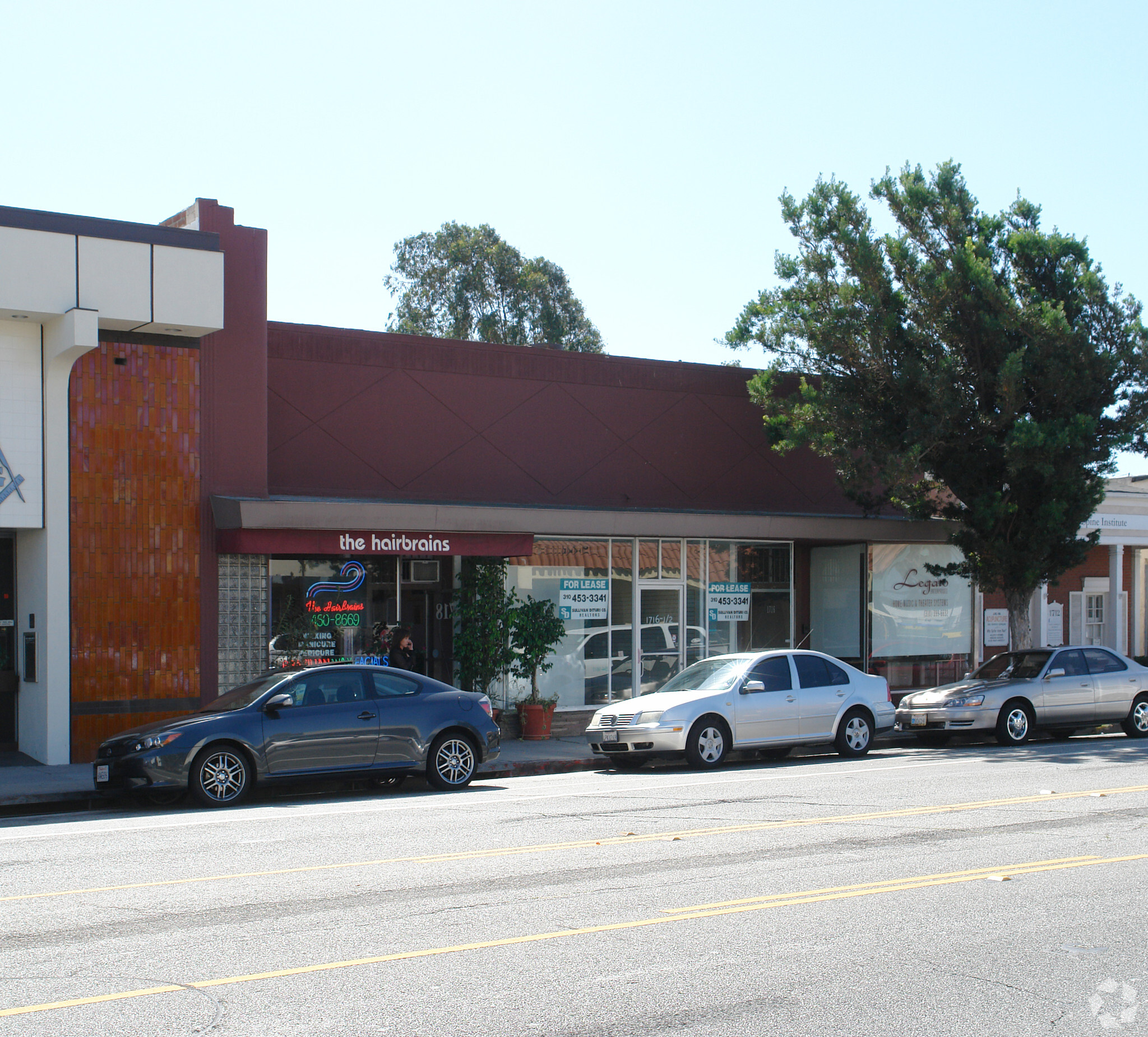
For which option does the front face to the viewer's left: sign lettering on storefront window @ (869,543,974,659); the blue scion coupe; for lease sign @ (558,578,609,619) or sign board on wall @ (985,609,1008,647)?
the blue scion coupe

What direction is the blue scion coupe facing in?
to the viewer's left

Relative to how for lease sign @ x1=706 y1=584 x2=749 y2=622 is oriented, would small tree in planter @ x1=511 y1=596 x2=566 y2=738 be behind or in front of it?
in front

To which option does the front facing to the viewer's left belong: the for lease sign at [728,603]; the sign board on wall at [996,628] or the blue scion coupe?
the blue scion coupe

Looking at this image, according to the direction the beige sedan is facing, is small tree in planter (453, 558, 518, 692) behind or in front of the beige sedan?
in front

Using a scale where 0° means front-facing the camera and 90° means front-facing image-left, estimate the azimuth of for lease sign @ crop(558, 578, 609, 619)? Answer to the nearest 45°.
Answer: approximately 0°

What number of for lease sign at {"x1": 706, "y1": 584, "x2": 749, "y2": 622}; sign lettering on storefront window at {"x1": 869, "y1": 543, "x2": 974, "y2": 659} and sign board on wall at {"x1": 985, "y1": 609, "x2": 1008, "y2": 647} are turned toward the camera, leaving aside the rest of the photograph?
3

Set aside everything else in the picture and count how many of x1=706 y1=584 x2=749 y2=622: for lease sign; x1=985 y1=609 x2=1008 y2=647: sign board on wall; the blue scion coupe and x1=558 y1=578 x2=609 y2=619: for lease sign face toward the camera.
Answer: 3

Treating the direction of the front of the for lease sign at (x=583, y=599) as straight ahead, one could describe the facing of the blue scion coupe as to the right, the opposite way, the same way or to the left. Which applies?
to the right

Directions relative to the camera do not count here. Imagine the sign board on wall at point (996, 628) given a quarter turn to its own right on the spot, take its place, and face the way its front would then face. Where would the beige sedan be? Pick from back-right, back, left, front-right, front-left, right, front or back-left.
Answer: left
